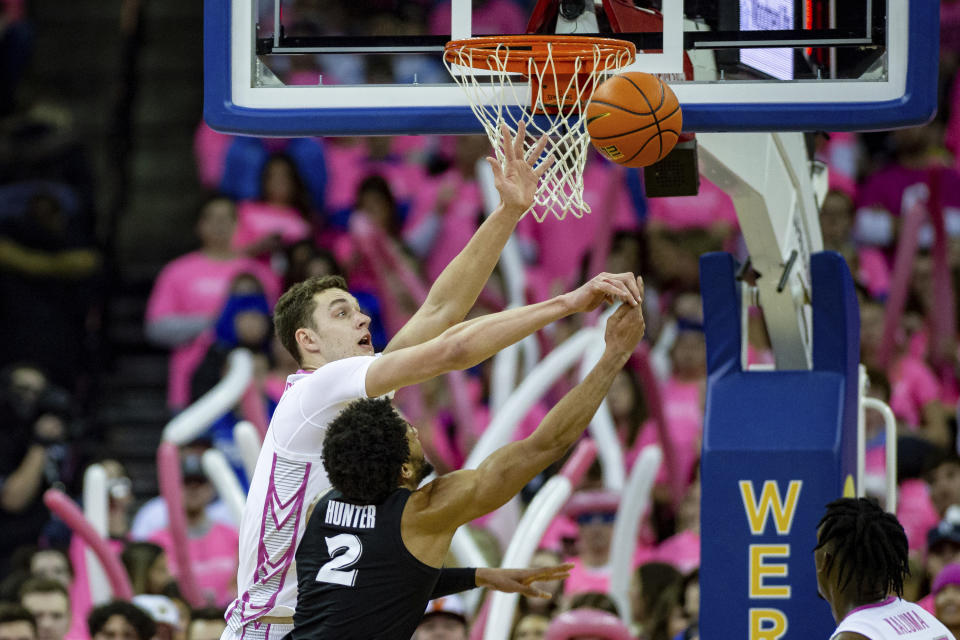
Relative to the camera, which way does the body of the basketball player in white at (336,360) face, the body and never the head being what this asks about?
to the viewer's right

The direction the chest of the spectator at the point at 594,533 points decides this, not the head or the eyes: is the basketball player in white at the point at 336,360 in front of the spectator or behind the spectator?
in front

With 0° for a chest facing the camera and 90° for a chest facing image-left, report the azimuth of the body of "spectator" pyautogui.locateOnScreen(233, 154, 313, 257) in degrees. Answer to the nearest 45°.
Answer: approximately 0°

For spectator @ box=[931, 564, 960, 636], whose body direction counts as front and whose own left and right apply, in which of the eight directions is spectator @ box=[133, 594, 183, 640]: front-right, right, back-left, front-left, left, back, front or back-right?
right

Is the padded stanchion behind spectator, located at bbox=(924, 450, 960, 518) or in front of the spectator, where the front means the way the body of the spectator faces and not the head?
in front

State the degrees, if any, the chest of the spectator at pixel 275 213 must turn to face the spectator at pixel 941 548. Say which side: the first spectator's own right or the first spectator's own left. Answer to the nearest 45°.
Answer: approximately 45° to the first spectator's own left

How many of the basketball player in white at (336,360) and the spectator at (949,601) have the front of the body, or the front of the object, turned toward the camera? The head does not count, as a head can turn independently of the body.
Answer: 1

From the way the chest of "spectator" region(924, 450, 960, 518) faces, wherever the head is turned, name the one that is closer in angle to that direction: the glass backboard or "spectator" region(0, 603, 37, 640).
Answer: the glass backboard

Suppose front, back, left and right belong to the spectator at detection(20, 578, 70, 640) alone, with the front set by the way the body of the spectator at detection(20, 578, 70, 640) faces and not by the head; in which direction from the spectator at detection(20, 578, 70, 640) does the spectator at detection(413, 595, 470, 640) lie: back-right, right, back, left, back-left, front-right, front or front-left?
front-left

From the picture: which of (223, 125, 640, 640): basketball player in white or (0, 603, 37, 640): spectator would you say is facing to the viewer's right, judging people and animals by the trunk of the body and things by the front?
the basketball player in white

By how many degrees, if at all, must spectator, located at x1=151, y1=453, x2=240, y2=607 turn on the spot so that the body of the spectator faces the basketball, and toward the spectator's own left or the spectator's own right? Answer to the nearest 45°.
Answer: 0° — they already face it

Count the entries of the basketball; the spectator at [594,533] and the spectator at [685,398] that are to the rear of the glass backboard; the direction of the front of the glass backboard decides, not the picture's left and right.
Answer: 2
